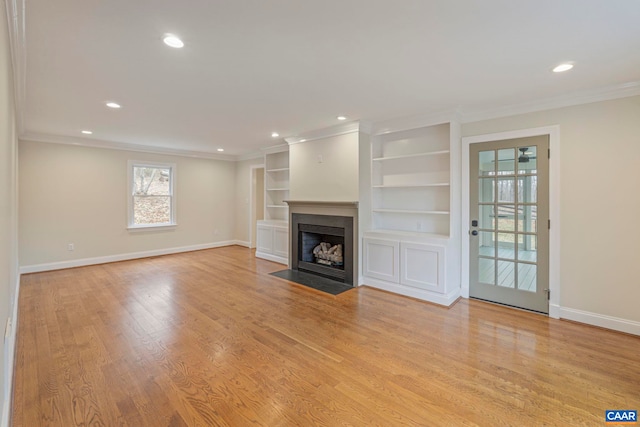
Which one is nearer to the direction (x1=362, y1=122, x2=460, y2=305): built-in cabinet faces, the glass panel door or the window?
the window

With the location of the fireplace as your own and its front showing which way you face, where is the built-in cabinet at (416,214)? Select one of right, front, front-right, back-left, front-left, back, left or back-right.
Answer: left

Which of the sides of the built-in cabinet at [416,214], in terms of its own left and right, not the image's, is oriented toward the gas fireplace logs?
right

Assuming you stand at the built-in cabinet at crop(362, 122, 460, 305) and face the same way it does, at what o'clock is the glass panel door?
The glass panel door is roughly at 8 o'clock from the built-in cabinet.

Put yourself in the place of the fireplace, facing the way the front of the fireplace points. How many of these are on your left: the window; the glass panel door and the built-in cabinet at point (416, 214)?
2

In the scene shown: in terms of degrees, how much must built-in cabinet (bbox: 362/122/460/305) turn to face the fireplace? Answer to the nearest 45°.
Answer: approximately 45° to its right

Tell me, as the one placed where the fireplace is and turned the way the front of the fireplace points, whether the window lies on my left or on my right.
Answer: on my right

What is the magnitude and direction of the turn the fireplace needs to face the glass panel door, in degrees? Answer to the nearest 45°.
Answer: approximately 90° to its left

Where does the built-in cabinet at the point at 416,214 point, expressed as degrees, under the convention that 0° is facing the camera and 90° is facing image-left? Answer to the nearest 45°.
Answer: approximately 45°
